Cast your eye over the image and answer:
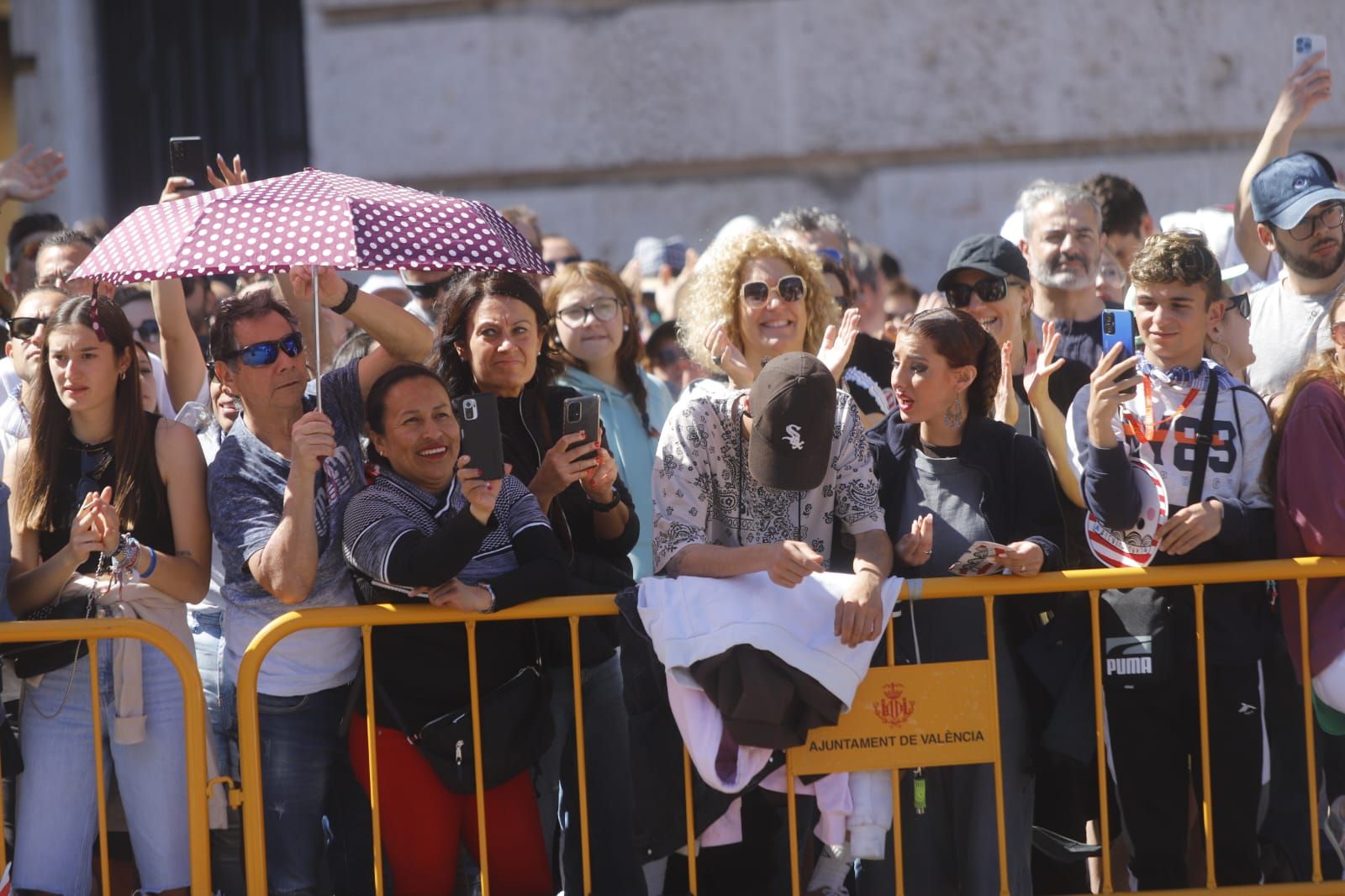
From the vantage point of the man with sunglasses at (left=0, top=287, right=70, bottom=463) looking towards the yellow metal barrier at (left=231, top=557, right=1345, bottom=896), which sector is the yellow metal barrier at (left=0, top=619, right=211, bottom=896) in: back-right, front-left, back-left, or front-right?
front-right

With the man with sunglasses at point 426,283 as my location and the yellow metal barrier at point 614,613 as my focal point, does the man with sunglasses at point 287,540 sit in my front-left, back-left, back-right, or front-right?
front-right

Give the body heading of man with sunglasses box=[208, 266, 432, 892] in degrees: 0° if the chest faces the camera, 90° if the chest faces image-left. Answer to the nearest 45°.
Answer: approximately 315°

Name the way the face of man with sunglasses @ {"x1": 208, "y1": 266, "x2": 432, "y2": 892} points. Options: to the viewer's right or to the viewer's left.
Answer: to the viewer's right

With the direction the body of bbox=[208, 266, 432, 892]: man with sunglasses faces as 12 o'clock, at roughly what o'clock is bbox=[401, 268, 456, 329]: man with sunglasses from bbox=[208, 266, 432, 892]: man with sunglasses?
bbox=[401, 268, 456, 329]: man with sunglasses is roughly at 8 o'clock from bbox=[208, 266, 432, 892]: man with sunglasses.

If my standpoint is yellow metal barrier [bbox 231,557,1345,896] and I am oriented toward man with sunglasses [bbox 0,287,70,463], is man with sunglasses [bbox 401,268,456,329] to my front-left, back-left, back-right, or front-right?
front-right

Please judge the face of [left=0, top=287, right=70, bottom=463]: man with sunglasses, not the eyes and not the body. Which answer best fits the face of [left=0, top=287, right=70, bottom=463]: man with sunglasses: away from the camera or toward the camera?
toward the camera
